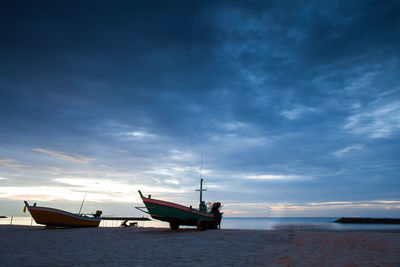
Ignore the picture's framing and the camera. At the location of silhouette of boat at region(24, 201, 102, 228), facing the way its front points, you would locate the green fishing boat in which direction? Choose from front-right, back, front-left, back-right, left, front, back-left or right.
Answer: back-left

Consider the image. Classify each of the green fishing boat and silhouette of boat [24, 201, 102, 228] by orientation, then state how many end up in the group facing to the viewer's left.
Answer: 2

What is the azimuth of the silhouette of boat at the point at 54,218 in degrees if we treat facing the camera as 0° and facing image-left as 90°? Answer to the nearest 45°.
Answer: approximately 90°

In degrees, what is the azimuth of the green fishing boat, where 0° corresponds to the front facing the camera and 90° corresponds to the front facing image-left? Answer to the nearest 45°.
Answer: approximately 90°

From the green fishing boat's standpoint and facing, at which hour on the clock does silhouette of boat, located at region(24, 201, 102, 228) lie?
The silhouette of boat is roughly at 1 o'clock from the green fishing boat.
